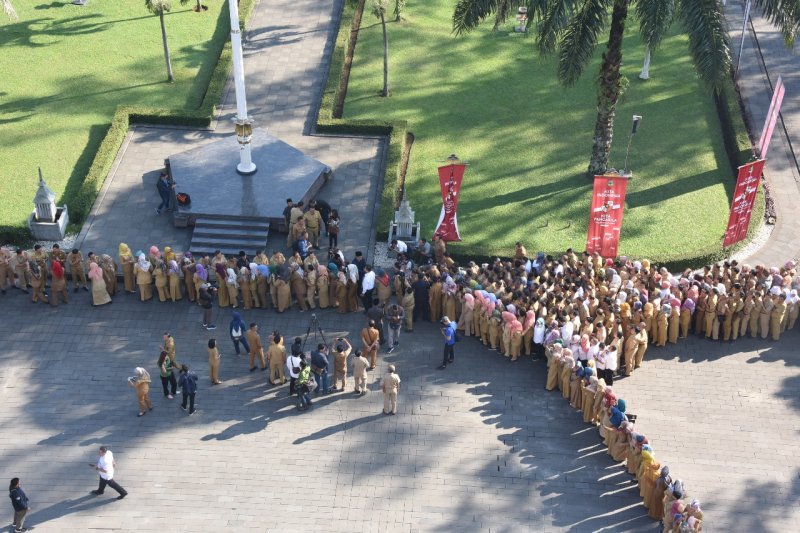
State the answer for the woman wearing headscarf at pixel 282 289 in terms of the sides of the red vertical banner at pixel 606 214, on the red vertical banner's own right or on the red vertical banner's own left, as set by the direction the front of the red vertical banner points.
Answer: on the red vertical banner's own right

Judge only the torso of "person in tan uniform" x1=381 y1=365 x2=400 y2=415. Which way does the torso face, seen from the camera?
away from the camera

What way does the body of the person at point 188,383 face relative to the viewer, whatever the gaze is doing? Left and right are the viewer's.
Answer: facing away from the viewer

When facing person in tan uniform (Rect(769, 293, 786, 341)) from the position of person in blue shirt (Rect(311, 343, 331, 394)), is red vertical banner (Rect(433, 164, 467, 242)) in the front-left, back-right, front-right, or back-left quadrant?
front-left

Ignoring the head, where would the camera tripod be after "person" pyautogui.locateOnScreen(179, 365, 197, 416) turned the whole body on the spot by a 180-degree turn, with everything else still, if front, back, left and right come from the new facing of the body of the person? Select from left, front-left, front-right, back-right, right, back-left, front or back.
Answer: back-left

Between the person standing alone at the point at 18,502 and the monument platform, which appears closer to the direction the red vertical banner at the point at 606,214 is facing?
the person standing alone

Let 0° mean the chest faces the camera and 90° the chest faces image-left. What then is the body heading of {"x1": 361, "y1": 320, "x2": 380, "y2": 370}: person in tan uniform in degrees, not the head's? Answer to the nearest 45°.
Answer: approximately 180°

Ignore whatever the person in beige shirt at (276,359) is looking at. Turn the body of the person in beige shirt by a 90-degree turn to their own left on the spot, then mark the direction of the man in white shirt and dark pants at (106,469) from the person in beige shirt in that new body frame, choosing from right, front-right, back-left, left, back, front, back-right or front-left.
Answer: front-left

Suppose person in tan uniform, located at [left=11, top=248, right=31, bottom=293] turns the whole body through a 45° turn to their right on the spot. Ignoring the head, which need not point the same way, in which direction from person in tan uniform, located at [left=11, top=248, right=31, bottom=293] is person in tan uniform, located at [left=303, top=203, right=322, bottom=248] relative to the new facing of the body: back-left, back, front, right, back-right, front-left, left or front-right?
back-left

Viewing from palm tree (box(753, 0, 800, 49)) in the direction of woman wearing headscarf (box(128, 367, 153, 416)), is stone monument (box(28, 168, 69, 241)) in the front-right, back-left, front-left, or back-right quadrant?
front-right

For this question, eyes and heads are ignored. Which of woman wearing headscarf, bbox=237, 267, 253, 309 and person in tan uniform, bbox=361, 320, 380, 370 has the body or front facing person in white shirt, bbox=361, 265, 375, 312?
the person in tan uniform

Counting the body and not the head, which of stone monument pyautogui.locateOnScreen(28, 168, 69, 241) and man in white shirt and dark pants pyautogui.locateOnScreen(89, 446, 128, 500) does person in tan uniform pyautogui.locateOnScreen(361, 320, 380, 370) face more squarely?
the stone monument

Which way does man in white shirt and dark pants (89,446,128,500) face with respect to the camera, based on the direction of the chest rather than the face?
to the viewer's left

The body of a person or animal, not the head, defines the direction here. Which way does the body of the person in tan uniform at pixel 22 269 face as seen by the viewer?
toward the camera

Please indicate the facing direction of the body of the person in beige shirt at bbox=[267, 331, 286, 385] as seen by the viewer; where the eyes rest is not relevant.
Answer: away from the camera
